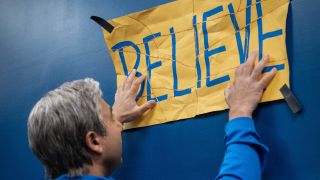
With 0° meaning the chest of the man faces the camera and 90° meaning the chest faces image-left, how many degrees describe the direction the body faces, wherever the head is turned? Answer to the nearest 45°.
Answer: approximately 225°

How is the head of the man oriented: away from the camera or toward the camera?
away from the camera

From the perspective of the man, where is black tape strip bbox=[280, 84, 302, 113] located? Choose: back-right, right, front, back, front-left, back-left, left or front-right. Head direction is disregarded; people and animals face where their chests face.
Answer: front-right
